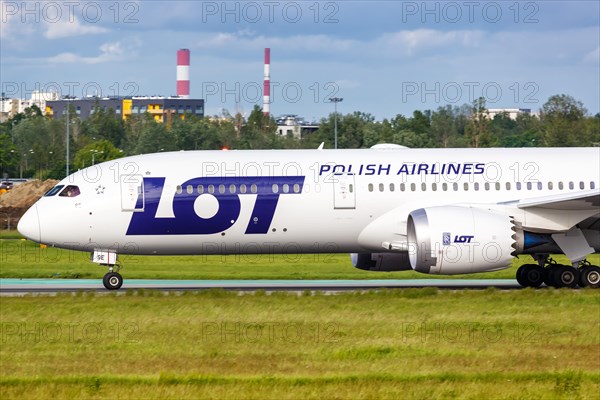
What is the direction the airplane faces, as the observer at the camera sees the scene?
facing to the left of the viewer
